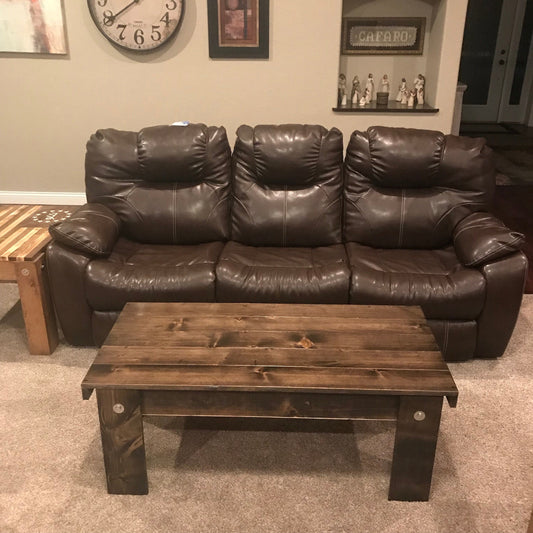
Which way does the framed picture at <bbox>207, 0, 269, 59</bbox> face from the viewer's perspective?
toward the camera

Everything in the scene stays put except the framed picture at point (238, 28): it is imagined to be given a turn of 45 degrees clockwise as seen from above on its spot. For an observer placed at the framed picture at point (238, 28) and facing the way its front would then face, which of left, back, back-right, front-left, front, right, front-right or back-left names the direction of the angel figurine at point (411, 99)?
back-left

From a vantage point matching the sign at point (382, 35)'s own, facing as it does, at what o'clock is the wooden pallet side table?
The wooden pallet side table is roughly at 1 o'clock from the sign.

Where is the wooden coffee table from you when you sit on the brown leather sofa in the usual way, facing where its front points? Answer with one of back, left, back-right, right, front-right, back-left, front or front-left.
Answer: front

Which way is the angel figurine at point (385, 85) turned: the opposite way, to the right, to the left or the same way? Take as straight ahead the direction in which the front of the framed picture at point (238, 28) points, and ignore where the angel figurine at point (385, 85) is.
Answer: the same way

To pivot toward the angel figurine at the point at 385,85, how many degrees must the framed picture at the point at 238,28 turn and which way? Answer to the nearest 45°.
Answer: approximately 90° to its left

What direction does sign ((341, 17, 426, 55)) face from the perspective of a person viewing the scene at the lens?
facing the viewer

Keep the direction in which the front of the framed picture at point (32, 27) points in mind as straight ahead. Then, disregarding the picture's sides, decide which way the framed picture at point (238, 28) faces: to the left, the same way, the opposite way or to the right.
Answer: the same way

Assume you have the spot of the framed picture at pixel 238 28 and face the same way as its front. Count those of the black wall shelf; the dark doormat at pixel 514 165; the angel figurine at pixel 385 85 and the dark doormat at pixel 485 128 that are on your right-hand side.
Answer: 0

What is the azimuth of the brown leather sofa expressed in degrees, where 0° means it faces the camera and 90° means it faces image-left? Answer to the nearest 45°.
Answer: approximately 0°

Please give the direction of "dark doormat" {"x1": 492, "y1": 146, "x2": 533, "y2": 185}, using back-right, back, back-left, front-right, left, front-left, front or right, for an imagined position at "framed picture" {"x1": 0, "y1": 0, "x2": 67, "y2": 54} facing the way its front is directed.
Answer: left

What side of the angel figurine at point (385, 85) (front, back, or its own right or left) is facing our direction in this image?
front

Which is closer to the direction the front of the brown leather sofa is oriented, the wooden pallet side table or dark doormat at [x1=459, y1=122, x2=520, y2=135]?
the wooden pallet side table

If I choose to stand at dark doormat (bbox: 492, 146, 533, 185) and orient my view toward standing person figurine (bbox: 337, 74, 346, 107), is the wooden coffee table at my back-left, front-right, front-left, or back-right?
front-left

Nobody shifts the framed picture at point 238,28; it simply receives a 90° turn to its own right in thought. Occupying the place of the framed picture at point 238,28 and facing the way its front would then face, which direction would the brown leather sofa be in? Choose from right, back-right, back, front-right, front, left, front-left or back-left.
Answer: left

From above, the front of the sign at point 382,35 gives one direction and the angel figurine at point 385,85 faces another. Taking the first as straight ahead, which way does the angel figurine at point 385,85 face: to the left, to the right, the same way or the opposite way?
the same way

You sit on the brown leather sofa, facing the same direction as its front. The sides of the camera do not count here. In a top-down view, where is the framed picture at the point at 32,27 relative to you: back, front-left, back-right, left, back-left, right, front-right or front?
back-right
